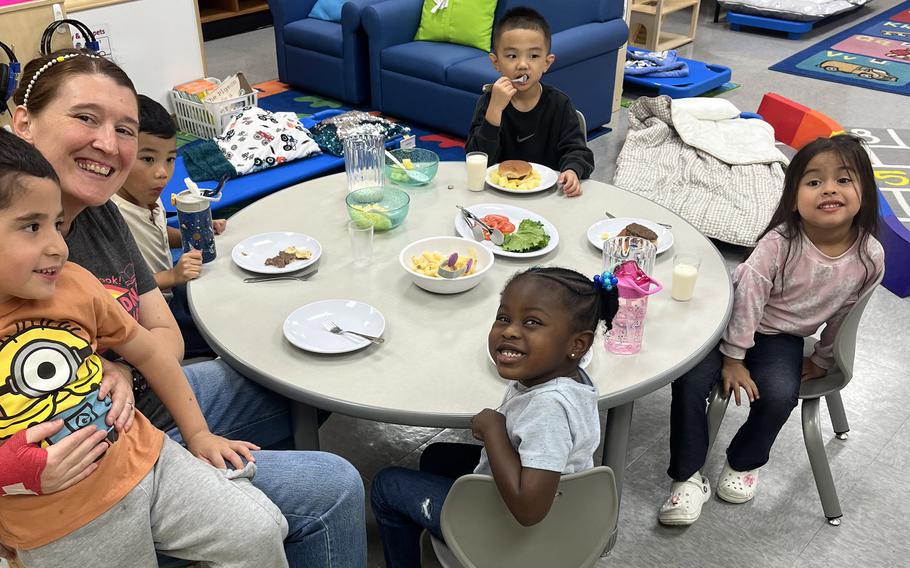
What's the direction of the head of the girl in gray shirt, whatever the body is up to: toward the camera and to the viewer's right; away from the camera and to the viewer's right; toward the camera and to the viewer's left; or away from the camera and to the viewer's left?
toward the camera and to the viewer's left

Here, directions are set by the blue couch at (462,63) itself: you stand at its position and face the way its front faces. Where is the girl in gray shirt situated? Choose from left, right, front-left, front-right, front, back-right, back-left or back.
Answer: front-left

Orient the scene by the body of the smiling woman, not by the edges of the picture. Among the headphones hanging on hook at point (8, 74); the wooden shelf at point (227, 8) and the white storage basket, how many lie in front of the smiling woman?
0

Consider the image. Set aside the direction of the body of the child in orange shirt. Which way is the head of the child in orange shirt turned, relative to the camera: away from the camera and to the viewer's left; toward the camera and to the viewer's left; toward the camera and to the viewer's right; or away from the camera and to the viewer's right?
toward the camera and to the viewer's right

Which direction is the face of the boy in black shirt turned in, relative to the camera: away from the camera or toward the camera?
toward the camera

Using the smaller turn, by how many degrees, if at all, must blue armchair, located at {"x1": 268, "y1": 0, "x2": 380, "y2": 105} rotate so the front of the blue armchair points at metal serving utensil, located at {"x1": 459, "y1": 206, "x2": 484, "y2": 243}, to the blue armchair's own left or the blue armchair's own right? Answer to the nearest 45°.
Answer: approximately 45° to the blue armchair's own left

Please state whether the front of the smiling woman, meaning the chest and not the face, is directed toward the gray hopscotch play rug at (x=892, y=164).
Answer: no

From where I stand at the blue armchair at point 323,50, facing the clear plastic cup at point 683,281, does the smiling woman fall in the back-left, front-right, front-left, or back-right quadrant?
front-right

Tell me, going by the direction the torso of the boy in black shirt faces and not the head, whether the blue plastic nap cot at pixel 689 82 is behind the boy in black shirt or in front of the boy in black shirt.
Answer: behind

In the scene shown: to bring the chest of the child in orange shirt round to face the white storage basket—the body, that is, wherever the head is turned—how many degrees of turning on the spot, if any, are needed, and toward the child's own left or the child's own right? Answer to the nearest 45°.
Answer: approximately 135° to the child's own left

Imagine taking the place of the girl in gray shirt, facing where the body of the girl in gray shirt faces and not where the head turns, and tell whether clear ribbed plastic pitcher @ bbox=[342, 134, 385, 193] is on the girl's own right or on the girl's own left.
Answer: on the girl's own right

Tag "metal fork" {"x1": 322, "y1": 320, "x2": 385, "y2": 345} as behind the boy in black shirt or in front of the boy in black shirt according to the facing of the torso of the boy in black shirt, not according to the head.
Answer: in front

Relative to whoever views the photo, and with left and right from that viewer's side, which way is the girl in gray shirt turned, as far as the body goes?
facing to the left of the viewer

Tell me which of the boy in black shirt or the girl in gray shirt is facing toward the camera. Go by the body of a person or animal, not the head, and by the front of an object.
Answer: the boy in black shirt

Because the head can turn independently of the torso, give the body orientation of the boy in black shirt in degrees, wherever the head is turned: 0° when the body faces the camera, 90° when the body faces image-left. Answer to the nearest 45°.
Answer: approximately 0°

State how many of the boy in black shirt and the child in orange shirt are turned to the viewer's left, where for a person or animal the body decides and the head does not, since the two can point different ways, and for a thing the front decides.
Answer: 0

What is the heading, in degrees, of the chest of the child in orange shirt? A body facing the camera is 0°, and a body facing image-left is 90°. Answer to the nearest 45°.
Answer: approximately 315°

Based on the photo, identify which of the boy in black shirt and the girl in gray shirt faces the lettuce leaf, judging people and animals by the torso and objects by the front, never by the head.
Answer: the boy in black shirt
